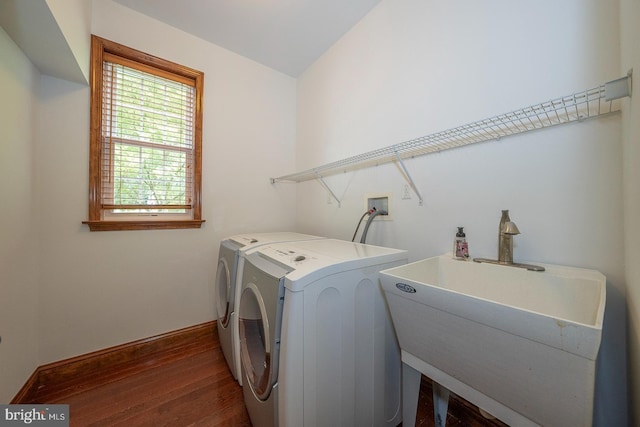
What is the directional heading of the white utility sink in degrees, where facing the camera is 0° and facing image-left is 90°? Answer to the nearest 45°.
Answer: approximately 45°

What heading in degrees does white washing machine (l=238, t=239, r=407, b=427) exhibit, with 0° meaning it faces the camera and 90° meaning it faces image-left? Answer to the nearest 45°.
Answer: approximately 45°
